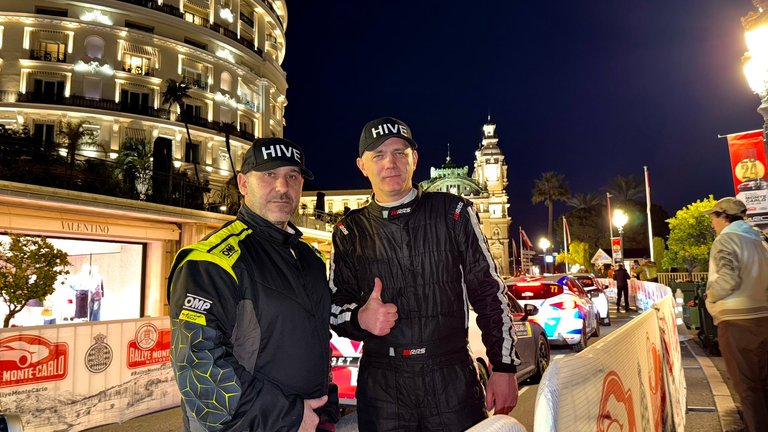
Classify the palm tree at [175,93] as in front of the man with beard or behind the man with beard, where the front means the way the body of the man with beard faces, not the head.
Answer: behind

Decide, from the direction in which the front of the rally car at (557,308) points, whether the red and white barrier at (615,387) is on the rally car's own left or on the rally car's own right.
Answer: on the rally car's own right

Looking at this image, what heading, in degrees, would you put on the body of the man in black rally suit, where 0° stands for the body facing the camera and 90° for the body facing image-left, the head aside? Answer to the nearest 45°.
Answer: approximately 0°

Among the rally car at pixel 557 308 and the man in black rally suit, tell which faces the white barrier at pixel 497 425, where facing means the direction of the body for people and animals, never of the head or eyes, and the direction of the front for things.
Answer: the man in black rally suit

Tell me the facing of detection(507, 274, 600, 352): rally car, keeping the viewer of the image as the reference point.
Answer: facing away from the viewer and to the right of the viewer

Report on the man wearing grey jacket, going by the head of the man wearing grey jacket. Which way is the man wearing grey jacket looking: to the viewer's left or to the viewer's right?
to the viewer's left

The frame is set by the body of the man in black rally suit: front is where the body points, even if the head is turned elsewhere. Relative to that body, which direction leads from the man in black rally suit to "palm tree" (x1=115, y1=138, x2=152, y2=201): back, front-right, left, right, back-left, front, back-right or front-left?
back-right

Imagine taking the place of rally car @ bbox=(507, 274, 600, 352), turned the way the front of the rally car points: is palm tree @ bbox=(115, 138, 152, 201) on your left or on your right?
on your left

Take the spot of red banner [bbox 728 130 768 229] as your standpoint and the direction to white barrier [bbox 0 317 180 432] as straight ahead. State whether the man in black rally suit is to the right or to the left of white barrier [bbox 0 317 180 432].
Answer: left
